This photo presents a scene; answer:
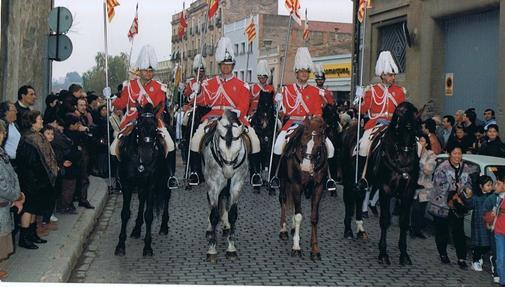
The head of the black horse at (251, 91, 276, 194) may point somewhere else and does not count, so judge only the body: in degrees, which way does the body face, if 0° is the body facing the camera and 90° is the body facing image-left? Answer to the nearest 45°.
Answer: approximately 0°

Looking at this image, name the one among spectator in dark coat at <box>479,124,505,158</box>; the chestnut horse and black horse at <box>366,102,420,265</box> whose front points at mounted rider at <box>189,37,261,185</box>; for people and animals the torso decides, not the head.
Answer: the spectator in dark coat

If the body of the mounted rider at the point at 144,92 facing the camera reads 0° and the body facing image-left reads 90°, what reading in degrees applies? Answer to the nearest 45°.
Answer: approximately 0°

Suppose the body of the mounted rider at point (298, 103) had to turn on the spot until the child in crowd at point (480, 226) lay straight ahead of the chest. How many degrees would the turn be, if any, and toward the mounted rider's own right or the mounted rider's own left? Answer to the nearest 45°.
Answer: approximately 45° to the mounted rider's own left

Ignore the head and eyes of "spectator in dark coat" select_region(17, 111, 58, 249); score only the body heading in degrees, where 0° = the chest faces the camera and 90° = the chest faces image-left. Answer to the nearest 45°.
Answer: approximately 270°

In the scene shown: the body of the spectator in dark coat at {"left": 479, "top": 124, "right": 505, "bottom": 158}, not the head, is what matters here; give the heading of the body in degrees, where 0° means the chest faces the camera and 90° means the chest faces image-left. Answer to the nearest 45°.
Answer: approximately 45°

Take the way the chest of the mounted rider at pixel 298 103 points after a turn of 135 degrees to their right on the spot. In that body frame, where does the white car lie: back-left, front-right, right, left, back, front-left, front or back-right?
back-right

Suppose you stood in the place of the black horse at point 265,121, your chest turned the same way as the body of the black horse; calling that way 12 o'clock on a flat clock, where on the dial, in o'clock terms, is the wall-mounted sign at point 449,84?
The wall-mounted sign is roughly at 8 o'clock from the black horse.

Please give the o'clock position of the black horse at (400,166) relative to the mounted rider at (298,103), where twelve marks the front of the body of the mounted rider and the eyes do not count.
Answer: The black horse is roughly at 10 o'clock from the mounted rider.
